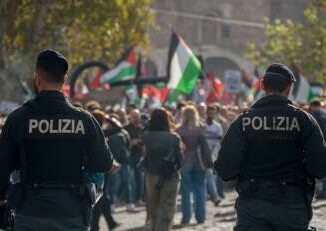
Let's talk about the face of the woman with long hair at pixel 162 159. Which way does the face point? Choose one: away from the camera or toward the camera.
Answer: away from the camera

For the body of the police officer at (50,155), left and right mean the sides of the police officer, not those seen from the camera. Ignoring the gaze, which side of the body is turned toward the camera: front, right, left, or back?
back

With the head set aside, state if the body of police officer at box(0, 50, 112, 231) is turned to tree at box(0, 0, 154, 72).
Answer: yes

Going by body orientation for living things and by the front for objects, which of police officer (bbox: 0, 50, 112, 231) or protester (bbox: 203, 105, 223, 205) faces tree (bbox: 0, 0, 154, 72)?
the police officer

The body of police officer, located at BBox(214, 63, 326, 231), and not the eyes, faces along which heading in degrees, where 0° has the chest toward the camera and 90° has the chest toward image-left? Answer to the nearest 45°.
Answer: approximately 180°

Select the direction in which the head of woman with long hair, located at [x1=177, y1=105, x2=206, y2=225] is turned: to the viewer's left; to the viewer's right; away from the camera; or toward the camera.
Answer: away from the camera

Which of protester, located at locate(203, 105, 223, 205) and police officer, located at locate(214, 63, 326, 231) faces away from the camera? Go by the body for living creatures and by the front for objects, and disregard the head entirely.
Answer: the police officer

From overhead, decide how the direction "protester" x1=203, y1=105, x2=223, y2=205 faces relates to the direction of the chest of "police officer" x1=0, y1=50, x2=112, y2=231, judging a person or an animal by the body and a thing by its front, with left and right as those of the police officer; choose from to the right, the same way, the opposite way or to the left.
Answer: the opposite way

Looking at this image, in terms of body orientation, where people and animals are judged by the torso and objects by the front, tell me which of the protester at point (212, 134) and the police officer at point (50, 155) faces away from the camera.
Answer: the police officer
